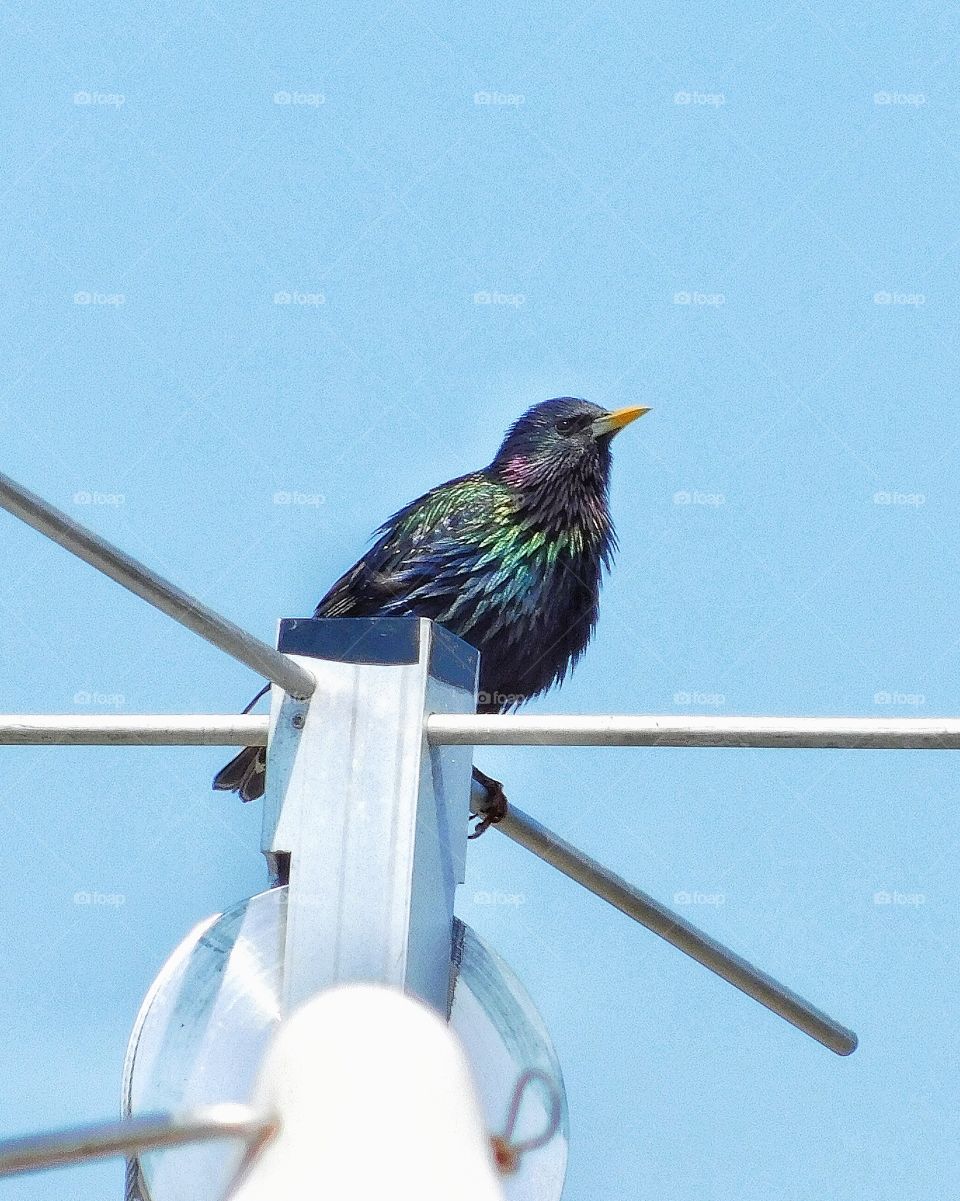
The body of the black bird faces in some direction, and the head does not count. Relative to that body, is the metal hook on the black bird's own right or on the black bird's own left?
on the black bird's own right

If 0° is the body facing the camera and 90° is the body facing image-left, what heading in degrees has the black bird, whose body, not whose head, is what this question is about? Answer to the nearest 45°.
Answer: approximately 270°
